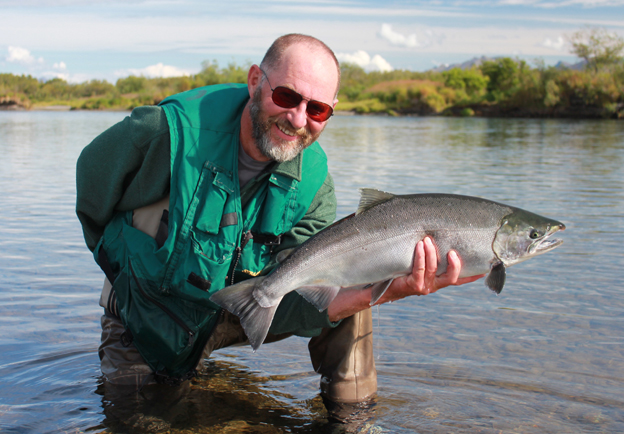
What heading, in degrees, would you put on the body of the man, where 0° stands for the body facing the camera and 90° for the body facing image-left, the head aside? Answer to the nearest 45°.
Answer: approximately 315°
